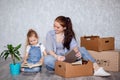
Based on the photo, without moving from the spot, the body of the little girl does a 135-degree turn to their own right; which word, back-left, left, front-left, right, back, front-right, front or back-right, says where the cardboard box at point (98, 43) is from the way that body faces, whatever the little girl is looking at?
back-right

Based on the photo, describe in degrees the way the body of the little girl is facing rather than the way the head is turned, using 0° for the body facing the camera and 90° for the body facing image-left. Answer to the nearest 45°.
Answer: approximately 0°

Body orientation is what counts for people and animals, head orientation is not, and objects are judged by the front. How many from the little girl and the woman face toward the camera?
2

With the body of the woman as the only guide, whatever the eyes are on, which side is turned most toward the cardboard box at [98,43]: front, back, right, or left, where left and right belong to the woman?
left

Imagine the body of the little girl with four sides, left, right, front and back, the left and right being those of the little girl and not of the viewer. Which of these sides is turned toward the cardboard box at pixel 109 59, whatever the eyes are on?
left

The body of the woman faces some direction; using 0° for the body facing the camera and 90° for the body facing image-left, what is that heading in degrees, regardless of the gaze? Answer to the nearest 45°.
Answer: approximately 0°

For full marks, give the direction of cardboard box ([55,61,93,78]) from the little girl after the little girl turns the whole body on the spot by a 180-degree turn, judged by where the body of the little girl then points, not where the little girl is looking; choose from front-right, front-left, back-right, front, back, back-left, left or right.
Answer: back-right
